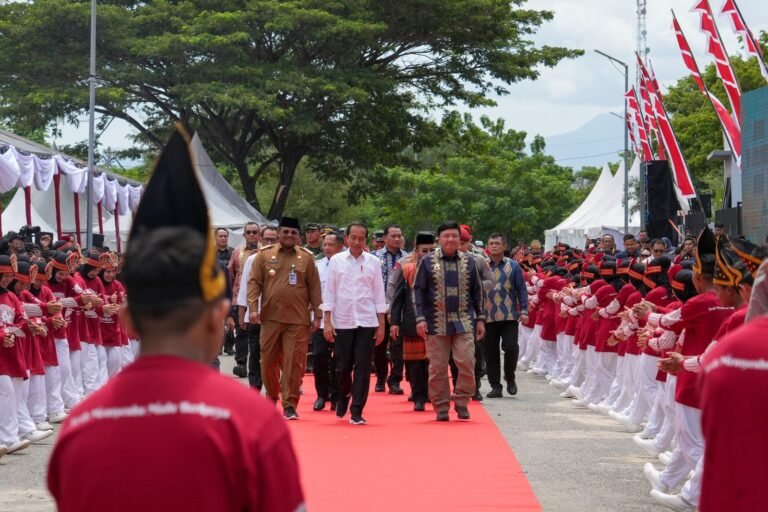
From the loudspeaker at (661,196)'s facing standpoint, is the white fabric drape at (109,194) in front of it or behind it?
in front

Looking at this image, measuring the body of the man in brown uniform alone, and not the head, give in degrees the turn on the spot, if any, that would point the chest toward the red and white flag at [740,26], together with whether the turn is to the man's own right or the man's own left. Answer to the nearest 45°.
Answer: approximately 135° to the man's own left

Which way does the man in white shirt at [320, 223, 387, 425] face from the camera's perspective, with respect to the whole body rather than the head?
toward the camera

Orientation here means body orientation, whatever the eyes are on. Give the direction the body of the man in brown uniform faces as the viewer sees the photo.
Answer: toward the camera

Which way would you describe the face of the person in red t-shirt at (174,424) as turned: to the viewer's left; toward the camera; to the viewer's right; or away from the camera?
away from the camera

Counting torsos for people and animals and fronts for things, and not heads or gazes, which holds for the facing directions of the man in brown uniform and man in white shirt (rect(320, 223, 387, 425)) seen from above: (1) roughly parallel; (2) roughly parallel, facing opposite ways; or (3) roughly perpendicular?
roughly parallel

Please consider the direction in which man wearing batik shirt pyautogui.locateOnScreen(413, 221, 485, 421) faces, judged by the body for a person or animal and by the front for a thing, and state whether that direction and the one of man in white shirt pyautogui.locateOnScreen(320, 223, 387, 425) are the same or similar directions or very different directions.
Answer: same or similar directions

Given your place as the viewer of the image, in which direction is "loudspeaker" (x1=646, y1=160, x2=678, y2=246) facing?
facing the viewer and to the left of the viewer

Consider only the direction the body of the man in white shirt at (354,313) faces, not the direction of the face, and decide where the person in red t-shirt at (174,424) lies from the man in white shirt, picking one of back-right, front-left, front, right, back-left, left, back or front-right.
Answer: front

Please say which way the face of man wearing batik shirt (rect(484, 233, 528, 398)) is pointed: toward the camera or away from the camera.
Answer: toward the camera

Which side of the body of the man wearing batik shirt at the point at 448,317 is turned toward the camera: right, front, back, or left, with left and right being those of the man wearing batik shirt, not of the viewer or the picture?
front
